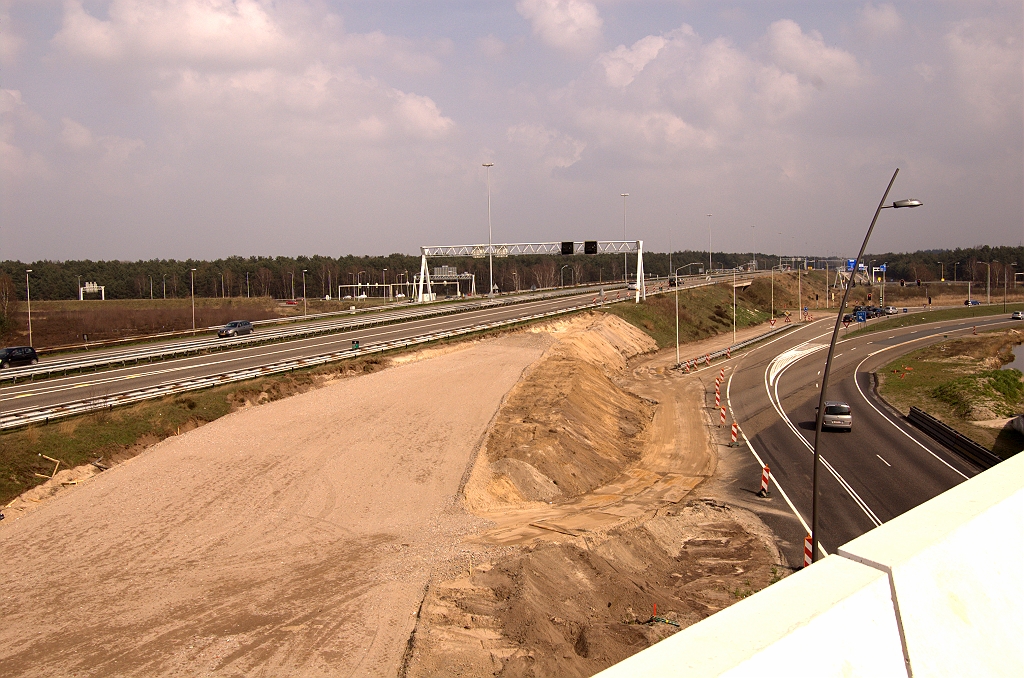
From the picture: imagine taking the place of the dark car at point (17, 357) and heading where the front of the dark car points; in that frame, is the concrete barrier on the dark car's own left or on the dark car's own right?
on the dark car's own left

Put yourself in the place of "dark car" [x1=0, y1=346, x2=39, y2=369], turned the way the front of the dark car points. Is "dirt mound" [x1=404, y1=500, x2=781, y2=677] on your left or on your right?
on your left

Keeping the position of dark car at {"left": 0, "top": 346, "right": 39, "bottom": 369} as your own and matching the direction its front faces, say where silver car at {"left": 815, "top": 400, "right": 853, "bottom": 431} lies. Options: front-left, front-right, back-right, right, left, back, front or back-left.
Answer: left

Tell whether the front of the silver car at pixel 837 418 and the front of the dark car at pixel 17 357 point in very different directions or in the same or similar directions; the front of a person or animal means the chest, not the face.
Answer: very different directions

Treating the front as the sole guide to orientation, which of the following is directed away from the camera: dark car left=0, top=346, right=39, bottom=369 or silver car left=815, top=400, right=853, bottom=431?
the silver car

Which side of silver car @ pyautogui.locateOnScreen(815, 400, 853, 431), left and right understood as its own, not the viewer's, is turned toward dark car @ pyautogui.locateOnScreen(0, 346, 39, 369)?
left

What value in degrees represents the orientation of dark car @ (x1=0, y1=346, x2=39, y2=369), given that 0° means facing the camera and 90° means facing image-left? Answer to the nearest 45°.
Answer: approximately 45°

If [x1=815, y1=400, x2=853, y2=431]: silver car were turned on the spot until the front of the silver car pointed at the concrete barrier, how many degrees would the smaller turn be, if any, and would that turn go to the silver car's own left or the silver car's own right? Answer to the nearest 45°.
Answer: approximately 180°

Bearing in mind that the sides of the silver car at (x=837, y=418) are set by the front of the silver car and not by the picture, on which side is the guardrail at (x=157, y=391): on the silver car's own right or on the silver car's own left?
on the silver car's own left

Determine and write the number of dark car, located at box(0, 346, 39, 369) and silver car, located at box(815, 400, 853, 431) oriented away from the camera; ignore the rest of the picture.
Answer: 1
